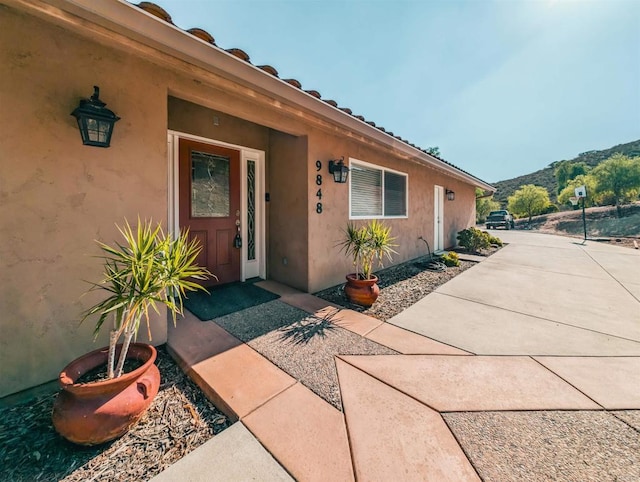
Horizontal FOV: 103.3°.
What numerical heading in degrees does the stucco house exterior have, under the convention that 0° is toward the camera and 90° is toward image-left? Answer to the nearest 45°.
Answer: approximately 315°

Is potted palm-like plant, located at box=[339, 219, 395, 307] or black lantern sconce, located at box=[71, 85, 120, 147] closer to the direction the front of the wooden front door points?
the potted palm-like plant

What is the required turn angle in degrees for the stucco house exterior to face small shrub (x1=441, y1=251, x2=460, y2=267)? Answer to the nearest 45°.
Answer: approximately 90° to its left

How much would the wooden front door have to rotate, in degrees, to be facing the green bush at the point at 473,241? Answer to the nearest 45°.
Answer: approximately 45° to its left

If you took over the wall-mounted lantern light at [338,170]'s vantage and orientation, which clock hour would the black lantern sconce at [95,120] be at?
The black lantern sconce is roughly at 3 o'clock from the wall-mounted lantern light.

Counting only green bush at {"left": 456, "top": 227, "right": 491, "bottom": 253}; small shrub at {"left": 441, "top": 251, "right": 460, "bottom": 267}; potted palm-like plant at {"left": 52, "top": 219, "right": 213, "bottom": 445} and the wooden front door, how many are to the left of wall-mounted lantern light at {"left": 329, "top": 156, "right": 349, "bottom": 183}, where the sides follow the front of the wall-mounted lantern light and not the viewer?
2

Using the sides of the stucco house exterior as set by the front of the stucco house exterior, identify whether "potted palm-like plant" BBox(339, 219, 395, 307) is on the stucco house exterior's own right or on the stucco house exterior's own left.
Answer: on the stucco house exterior's own left

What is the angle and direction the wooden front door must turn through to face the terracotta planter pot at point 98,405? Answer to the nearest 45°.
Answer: approximately 45° to its right

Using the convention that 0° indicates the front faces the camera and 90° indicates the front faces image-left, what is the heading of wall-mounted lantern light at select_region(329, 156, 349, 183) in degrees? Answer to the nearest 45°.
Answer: approximately 315°
